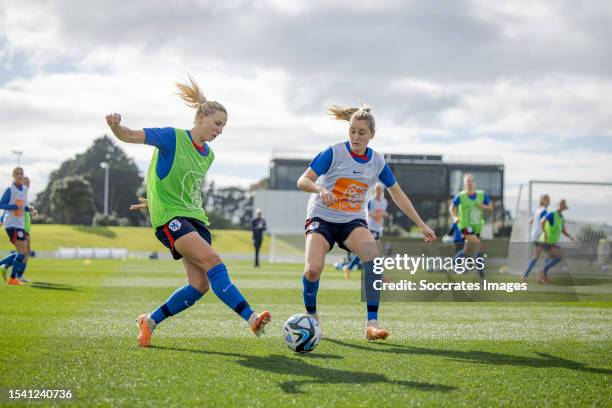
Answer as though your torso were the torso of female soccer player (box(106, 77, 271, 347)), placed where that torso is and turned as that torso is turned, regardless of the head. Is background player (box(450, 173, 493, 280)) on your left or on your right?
on your left

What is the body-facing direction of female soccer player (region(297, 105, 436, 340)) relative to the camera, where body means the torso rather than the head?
toward the camera

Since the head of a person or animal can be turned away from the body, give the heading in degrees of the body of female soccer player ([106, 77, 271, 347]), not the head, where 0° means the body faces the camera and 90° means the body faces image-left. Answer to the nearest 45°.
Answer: approximately 315°

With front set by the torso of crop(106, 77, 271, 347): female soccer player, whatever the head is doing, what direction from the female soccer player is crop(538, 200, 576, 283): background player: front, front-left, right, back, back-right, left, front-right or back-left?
left

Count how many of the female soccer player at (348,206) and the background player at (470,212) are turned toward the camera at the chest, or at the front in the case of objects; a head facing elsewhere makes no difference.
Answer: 2

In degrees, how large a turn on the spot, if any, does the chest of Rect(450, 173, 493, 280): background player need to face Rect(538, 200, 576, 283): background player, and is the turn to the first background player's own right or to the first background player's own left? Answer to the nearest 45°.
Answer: approximately 135° to the first background player's own left

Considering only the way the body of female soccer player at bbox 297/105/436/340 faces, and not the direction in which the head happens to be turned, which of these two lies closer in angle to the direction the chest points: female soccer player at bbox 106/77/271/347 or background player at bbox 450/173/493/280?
the female soccer player

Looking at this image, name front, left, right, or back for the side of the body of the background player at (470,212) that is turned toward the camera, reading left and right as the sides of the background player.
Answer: front

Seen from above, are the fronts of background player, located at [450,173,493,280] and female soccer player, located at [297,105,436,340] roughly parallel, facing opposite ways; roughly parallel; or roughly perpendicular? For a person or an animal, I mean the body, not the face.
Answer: roughly parallel

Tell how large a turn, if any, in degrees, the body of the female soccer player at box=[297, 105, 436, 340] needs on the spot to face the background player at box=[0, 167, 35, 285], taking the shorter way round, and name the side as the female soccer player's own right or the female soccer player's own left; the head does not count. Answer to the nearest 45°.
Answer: approximately 135° to the female soccer player's own right

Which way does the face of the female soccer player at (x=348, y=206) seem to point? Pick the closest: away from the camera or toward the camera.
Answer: toward the camera

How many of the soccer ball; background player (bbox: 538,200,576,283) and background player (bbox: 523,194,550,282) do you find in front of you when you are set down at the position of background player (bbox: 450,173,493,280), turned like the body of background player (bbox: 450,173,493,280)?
1

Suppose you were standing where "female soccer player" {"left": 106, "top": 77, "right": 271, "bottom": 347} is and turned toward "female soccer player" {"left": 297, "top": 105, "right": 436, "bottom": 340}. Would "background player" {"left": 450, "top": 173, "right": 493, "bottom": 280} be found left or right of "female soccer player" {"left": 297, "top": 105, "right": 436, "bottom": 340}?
left

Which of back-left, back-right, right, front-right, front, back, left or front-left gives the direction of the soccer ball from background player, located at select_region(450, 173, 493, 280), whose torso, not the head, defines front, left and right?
front

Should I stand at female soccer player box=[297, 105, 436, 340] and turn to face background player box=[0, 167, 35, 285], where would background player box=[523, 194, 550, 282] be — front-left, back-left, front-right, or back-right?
front-right
